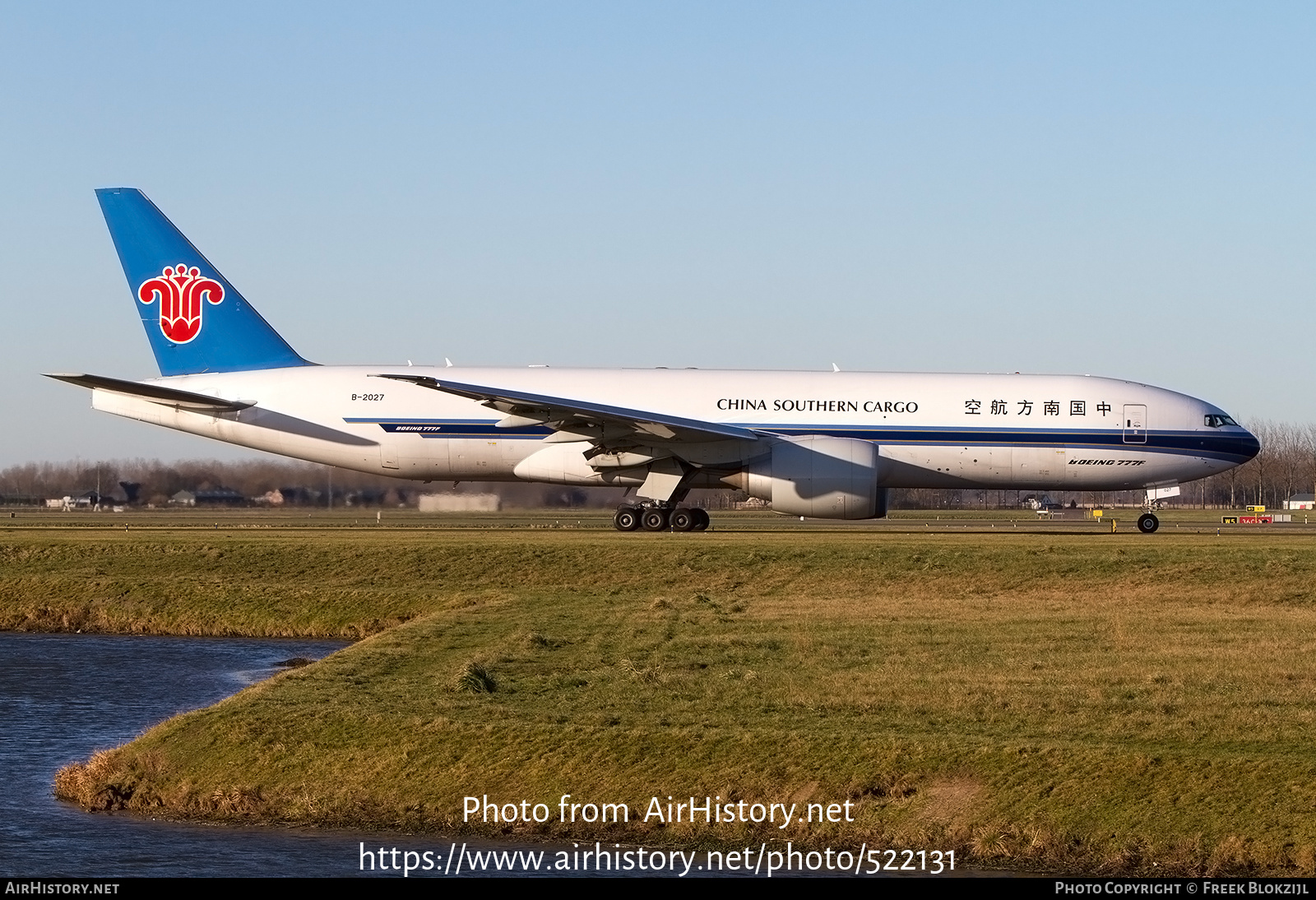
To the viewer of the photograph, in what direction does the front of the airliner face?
facing to the right of the viewer

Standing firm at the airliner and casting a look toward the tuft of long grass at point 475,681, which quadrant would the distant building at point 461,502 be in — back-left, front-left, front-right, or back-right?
back-right
